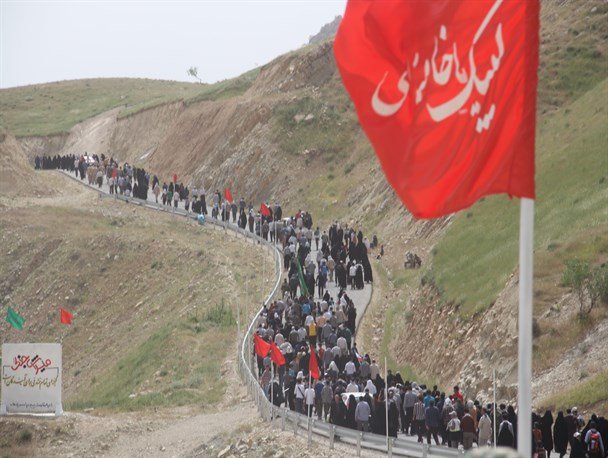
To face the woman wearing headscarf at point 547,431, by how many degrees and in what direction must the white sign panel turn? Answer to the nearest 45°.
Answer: approximately 45° to its left

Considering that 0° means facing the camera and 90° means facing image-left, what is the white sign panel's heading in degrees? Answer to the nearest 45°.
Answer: approximately 0°
